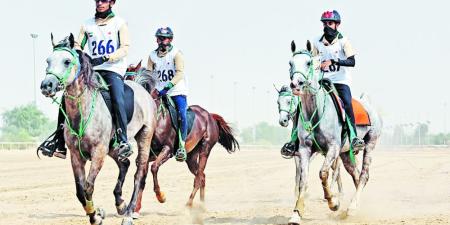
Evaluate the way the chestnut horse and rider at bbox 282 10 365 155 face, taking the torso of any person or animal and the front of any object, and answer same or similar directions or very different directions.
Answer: same or similar directions

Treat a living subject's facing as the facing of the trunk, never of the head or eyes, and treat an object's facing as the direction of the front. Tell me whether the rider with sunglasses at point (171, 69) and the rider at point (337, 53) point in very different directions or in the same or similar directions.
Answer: same or similar directions

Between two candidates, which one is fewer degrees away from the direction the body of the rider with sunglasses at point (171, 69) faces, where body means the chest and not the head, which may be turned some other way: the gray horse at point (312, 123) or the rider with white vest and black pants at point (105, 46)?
the rider with white vest and black pants

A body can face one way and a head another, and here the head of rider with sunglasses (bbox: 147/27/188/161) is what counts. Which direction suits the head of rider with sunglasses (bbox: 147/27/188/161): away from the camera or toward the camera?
toward the camera

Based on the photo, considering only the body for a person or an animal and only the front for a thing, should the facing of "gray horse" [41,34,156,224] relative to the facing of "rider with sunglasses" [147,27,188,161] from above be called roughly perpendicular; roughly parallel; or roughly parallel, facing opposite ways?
roughly parallel

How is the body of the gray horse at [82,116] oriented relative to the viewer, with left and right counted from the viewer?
facing the viewer and to the left of the viewer

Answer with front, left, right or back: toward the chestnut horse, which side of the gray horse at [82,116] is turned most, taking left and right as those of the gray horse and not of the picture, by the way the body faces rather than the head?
back

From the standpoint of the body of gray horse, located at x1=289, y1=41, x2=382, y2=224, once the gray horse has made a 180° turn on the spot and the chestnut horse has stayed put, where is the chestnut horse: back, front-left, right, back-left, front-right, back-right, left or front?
left

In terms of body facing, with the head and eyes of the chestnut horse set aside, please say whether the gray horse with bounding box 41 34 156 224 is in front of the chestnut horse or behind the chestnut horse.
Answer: in front

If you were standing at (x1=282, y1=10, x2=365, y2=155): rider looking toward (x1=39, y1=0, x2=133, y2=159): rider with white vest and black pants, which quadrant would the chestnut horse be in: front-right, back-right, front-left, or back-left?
front-right

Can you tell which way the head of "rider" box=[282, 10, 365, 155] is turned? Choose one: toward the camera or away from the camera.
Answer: toward the camera

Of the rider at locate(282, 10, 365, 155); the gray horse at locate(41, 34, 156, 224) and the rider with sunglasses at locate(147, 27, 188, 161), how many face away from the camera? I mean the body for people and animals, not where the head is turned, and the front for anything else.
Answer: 0

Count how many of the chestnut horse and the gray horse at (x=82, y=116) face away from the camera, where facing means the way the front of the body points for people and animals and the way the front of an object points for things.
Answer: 0

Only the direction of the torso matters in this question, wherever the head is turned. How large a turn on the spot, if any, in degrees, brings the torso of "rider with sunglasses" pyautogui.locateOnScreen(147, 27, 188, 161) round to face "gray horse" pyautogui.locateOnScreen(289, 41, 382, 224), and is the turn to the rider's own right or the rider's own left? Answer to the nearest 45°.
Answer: approximately 90° to the rider's own left

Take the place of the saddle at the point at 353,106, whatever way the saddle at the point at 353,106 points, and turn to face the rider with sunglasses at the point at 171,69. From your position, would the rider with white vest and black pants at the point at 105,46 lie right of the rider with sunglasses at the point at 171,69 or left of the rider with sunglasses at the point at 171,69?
left
